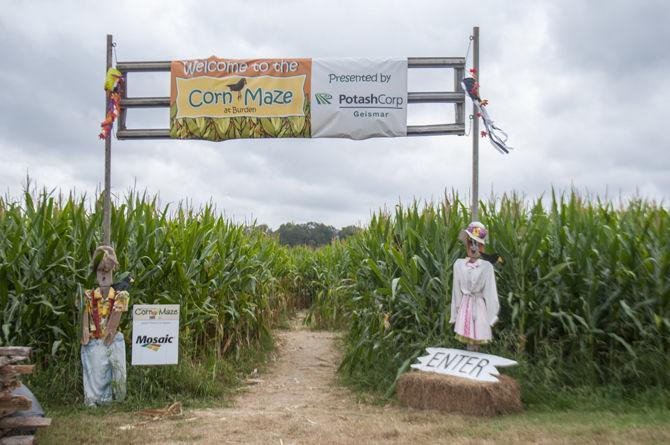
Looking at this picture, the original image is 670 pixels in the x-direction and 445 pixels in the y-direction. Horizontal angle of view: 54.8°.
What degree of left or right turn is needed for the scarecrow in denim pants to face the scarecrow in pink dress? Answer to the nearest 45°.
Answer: approximately 90° to its left

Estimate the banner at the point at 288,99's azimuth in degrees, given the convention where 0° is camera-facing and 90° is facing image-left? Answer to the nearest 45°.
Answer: approximately 0°

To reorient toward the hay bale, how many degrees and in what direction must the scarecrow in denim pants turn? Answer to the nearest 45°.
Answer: approximately 45° to its left

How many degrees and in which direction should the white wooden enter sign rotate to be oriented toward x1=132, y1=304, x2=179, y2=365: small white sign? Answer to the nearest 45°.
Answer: approximately 90° to its right
